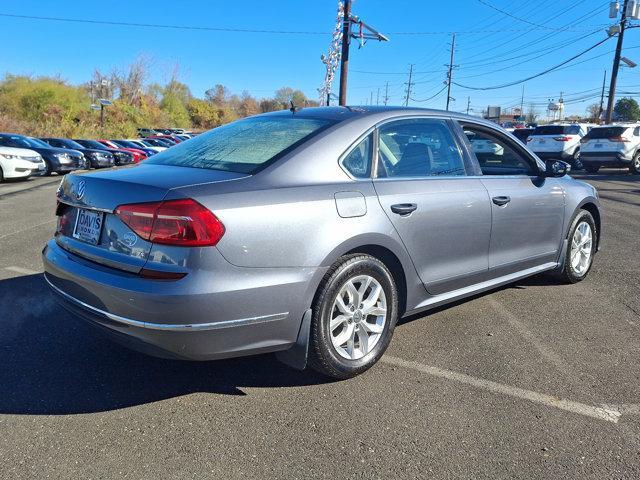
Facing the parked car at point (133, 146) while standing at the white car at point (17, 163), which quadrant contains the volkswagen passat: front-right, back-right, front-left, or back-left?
back-right

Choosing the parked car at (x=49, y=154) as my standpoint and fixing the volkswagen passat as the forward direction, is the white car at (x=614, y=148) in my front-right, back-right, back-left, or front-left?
front-left

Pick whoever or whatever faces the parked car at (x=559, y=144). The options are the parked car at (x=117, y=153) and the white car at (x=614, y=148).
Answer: the parked car at (x=117, y=153)

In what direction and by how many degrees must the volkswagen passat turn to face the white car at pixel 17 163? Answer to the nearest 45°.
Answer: approximately 90° to its left

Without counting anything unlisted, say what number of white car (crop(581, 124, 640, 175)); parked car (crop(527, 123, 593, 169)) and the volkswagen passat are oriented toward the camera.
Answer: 0

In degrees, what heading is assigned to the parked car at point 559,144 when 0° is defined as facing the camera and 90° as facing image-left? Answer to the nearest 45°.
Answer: approximately 225°

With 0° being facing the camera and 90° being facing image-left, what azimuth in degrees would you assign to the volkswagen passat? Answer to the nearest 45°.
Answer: approximately 225°

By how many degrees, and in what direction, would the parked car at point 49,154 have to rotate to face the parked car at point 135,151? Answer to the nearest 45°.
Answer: approximately 90° to its left

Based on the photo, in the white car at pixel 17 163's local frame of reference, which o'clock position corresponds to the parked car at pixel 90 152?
The parked car is roughly at 8 o'clock from the white car.

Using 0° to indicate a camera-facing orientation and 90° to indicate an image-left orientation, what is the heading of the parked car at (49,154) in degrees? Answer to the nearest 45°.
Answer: approximately 315°

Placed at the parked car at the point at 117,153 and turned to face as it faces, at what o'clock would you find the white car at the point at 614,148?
The white car is roughly at 12 o'clock from the parked car.

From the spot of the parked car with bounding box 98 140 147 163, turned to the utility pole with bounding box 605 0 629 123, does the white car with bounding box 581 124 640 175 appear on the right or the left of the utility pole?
right

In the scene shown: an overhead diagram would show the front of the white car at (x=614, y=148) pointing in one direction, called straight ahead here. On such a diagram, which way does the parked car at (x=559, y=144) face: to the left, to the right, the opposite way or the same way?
the same way

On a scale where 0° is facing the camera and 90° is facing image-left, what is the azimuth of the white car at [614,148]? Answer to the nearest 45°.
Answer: approximately 225°

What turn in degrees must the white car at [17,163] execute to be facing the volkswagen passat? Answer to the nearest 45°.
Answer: approximately 45° to its right

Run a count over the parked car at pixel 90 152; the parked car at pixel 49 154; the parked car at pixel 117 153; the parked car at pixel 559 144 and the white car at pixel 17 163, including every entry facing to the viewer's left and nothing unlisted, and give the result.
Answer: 0

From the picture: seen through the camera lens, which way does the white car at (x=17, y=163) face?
facing the viewer and to the right of the viewer

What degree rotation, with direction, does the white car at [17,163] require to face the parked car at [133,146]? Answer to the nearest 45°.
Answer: approximately 135° to its left

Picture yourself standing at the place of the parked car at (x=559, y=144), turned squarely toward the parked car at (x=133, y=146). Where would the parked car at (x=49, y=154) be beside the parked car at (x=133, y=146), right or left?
left

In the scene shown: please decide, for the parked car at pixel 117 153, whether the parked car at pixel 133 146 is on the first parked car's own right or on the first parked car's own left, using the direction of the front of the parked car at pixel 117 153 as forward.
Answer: on the first parked car's own left
